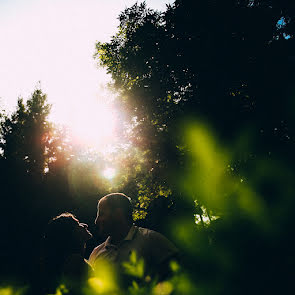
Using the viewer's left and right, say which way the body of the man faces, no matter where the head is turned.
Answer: facing the viewer and to the left of the viewer

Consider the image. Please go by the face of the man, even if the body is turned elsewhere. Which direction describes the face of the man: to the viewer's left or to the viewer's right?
to the viewer's left
